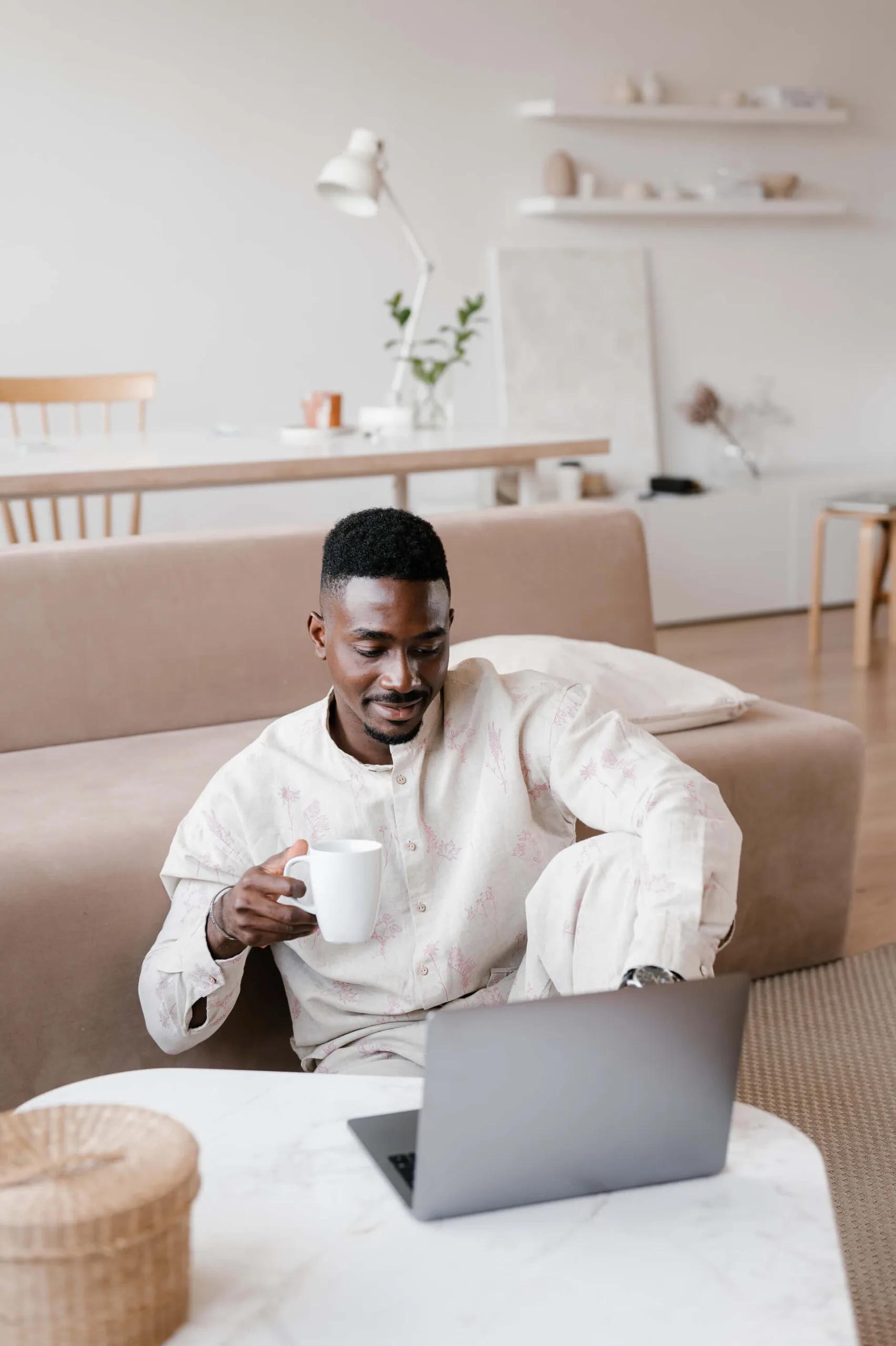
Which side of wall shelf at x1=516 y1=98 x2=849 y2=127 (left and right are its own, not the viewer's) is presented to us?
front

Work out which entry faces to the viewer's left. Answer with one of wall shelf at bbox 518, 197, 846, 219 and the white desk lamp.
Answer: the white desk lamp

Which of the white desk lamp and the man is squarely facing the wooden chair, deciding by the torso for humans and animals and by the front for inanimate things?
the white desk lamp

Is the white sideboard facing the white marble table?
yes

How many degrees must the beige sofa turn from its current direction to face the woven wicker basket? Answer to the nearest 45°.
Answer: approximately 45° to its right

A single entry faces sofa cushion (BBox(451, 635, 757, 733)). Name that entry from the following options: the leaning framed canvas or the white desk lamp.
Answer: the leaning framed canvas

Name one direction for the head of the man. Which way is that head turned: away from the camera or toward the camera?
toward the camera

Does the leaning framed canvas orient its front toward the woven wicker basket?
yes

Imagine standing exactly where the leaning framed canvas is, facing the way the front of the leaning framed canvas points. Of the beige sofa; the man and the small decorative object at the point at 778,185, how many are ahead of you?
2

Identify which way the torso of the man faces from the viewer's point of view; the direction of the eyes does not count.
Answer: toward the camera

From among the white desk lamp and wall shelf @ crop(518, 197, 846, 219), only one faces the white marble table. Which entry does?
the wall shelf

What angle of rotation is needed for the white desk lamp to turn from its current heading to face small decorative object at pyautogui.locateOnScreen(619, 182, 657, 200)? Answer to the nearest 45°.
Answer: approximately 135° to its right

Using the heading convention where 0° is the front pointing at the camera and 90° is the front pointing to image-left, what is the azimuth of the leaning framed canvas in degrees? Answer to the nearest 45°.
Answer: approximately 0°

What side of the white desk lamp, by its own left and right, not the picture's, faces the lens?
left

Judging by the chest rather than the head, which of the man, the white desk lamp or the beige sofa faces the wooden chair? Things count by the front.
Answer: the white desk lamp

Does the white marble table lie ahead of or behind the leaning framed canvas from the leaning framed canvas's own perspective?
ahead

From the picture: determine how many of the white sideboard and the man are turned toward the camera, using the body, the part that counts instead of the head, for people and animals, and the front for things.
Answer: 2

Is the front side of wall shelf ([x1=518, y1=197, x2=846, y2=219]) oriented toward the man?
yes

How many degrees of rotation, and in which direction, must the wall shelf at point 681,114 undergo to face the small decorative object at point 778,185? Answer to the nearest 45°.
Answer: approximately 135° to its left

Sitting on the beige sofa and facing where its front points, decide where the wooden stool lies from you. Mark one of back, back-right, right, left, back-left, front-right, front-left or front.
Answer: left

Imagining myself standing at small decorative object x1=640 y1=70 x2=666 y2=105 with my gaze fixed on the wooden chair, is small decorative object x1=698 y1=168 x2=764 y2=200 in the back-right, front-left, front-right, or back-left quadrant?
back-left
